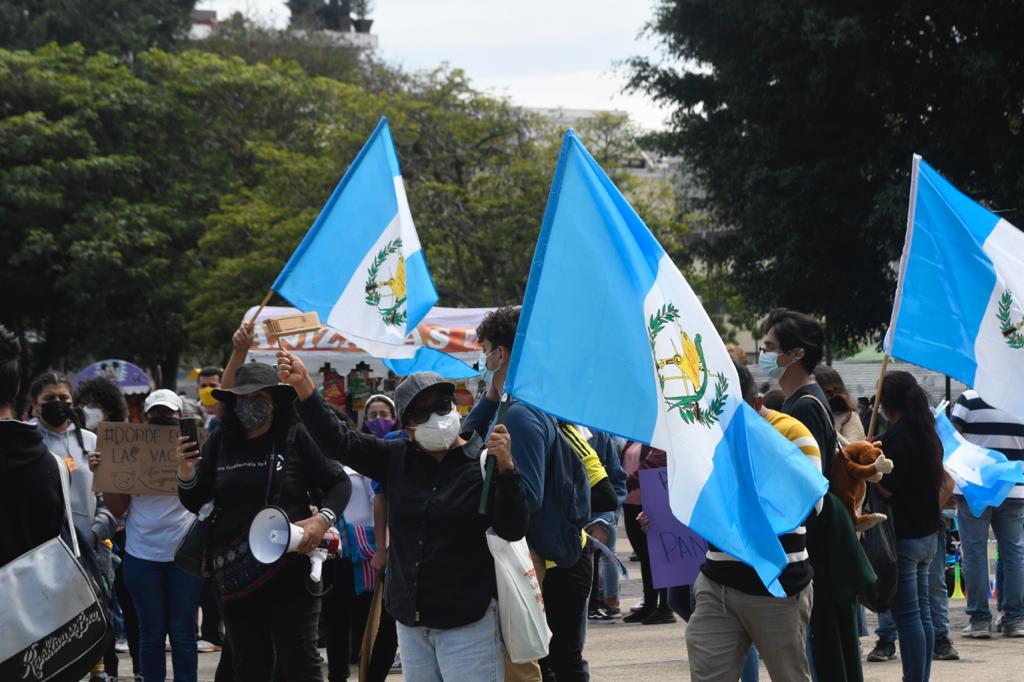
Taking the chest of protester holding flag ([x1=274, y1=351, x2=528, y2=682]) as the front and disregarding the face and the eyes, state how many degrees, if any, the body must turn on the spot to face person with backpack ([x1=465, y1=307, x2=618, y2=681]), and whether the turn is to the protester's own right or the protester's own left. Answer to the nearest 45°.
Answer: approximately 135° to the protester's own left

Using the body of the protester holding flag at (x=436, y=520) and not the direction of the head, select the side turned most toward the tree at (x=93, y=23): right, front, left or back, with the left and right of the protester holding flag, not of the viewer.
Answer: back

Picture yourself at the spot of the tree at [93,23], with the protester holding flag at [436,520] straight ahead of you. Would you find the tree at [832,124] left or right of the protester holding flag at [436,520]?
left

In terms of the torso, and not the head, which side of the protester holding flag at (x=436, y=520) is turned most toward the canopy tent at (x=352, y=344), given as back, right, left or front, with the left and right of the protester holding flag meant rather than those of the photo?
back

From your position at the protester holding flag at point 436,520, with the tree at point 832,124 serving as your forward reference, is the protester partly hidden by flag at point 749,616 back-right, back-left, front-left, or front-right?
front-right

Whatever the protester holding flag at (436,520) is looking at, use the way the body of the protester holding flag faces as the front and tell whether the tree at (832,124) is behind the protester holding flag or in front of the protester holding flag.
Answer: behind

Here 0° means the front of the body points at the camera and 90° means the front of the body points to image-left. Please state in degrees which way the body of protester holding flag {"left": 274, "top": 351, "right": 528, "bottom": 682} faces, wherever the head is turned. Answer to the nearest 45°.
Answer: approximately 0°

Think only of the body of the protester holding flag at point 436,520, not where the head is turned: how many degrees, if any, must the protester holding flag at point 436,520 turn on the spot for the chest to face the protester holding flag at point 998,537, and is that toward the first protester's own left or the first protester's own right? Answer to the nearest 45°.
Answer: approximately 135° to the first protester's own left

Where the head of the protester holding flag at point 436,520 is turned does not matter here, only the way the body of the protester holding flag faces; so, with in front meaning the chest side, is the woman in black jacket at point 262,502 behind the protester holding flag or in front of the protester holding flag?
behind

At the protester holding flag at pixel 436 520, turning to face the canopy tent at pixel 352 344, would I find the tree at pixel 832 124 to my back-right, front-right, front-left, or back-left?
front-right

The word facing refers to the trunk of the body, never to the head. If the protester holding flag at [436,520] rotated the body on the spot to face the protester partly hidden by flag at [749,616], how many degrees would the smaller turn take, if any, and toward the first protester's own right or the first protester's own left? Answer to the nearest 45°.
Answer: approximately 90° to the first protester's own left

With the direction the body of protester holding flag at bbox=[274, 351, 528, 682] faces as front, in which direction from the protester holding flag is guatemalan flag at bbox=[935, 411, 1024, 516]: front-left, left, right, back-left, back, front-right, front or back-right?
back-left
